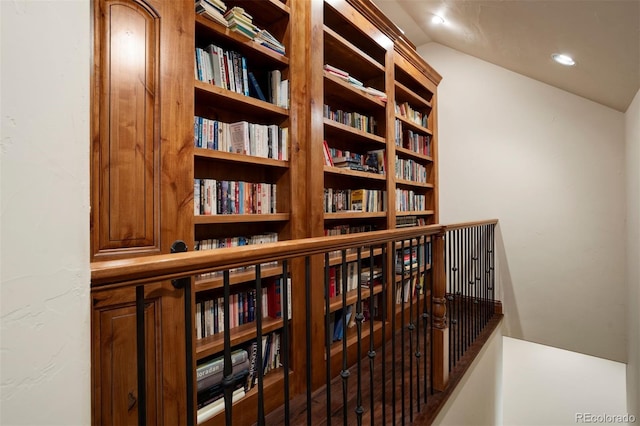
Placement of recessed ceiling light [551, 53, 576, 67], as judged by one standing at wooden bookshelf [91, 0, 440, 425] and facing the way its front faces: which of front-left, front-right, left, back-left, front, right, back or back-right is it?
front-left
